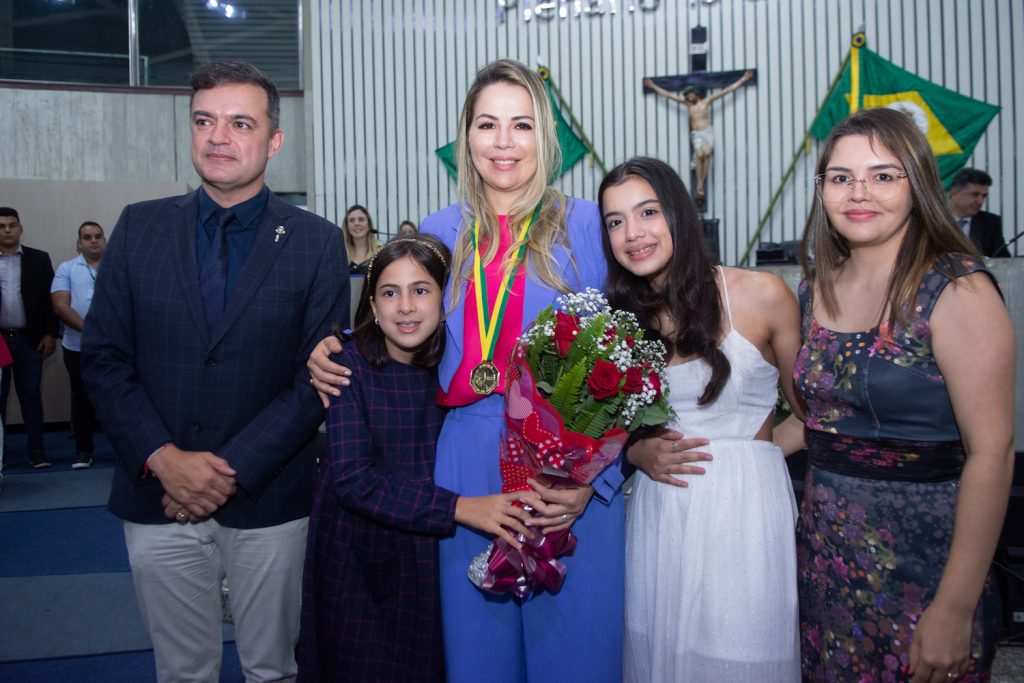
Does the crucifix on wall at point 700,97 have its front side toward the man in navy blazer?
yes

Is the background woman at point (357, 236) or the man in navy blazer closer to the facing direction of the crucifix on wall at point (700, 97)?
the man in navy blazer

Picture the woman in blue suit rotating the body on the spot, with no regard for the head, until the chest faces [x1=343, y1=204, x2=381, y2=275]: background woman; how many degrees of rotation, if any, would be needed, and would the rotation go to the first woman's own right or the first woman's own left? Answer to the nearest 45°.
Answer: approximately 180°

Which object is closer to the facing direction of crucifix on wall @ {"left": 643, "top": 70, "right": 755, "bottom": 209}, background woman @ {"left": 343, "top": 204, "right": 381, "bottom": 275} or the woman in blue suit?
the woman in blue suit

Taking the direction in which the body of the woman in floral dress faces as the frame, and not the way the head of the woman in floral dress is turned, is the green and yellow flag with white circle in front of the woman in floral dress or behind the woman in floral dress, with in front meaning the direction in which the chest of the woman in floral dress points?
behind

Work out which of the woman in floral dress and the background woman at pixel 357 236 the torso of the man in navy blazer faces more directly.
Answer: the woman in floral dress

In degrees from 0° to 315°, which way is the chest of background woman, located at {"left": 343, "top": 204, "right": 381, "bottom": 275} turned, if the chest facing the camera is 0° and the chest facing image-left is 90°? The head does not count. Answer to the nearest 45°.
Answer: approximately 0°
